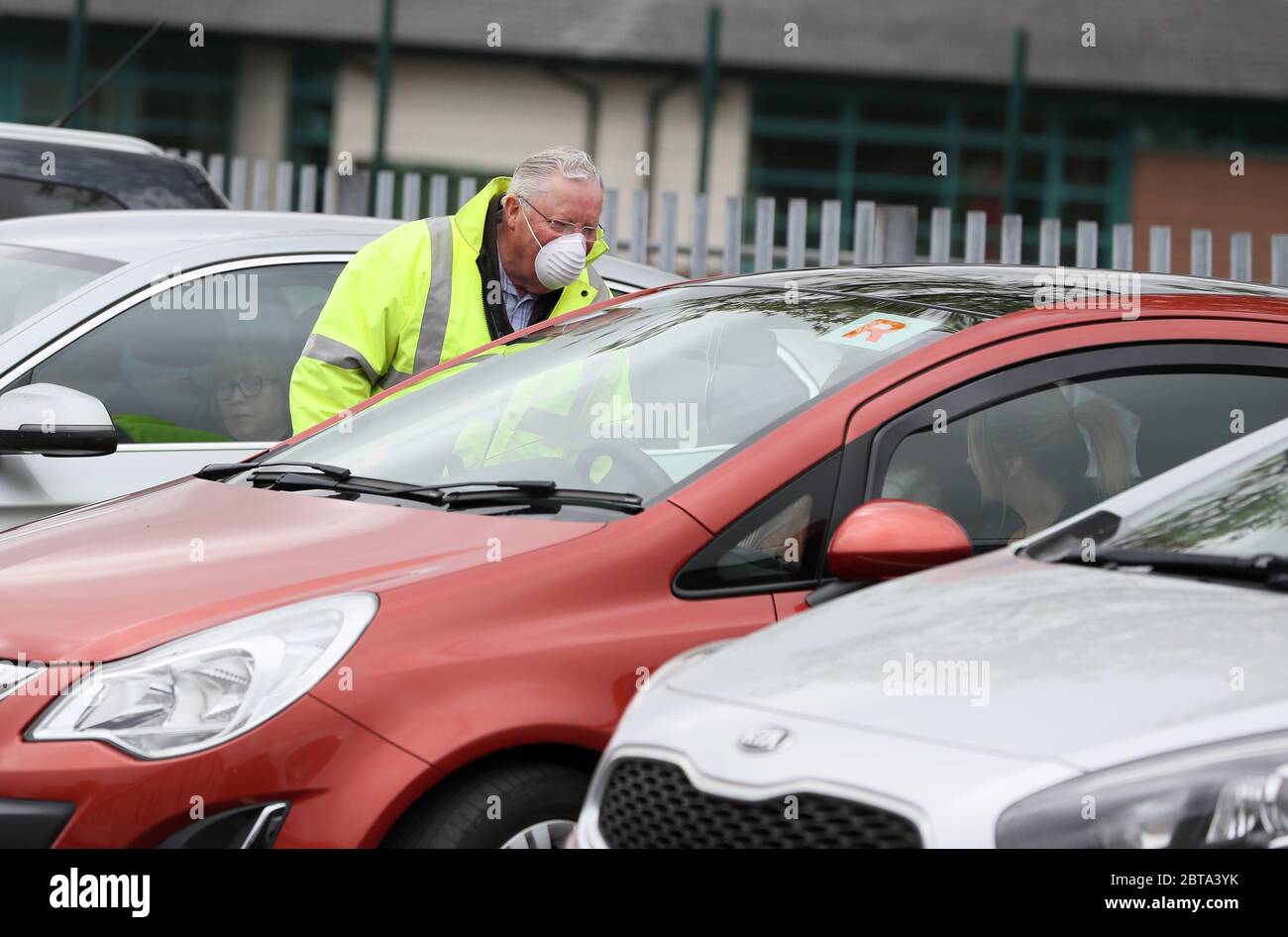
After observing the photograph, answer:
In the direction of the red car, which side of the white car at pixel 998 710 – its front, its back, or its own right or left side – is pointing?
right

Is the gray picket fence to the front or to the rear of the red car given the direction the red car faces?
to the rear

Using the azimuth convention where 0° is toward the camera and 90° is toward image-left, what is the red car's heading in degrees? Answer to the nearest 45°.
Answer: approximately 45°

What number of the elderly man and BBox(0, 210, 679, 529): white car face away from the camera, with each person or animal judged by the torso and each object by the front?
0

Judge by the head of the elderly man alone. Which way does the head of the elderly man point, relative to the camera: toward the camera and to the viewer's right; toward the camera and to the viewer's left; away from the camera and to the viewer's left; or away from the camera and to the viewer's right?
toward the camera and to the viewer's right

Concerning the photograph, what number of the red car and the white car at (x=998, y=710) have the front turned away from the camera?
0

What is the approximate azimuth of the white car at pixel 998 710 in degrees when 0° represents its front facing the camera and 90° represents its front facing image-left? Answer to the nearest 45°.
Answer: approximately 45°

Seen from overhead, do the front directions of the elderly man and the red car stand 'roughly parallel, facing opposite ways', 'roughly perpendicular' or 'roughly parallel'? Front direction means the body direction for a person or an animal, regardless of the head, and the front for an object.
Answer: roughly perpendicular
